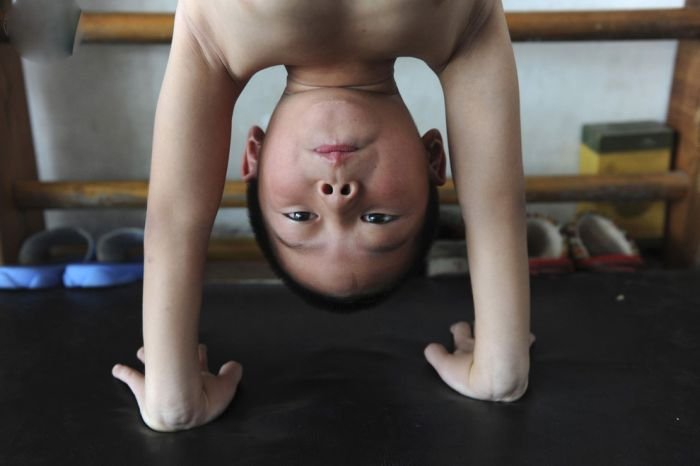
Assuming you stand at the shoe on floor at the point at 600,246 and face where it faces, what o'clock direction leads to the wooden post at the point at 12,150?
The wooden post is roughly at 4 o'clock from the shoe on floor.
